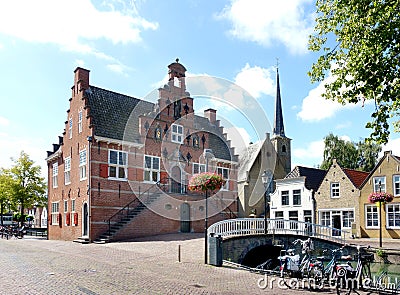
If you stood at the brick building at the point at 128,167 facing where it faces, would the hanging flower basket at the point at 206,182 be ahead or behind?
ahead

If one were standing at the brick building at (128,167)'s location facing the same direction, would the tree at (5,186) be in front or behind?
behind

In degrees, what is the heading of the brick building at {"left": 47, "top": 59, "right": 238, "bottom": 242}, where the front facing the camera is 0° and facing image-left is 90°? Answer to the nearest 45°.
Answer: approximately 315°

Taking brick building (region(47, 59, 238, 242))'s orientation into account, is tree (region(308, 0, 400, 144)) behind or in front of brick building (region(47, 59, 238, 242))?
in front

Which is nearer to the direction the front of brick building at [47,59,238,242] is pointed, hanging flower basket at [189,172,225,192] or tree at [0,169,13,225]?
the hanging flower basket

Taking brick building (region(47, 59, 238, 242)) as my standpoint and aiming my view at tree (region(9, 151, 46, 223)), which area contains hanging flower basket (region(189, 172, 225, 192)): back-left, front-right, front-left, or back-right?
back-left

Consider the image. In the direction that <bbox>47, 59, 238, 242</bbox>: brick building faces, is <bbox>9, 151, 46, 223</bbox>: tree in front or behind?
behind
